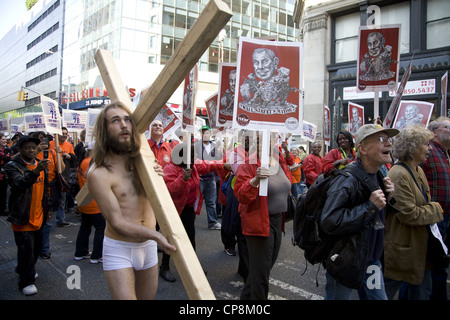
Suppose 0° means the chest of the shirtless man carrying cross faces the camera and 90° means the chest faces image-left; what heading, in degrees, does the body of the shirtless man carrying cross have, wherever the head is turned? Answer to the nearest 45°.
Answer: approximately 315°

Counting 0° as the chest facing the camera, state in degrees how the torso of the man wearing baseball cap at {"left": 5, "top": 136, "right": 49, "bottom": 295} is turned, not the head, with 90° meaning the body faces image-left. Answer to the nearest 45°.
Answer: approximately 315°

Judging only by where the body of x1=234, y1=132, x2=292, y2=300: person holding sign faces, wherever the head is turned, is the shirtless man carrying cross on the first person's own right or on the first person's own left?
on the first person's own right

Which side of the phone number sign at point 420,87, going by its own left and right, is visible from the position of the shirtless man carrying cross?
front

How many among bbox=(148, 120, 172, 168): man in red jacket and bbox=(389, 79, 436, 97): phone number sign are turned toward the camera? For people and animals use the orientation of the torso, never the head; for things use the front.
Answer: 2

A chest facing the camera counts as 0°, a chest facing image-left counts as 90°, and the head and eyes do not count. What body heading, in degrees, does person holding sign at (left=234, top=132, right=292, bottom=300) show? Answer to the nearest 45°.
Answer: approximately 315°

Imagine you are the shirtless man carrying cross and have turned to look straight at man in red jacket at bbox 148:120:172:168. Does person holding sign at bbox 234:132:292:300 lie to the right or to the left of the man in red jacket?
right

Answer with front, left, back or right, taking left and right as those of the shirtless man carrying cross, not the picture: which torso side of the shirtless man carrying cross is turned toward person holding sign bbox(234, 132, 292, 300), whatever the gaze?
left

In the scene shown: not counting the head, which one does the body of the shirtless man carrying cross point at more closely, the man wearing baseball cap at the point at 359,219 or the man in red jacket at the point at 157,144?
the man wearing baseball cap

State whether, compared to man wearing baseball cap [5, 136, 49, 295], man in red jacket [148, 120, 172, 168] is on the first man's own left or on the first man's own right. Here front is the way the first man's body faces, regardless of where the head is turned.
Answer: on the first man's own left
